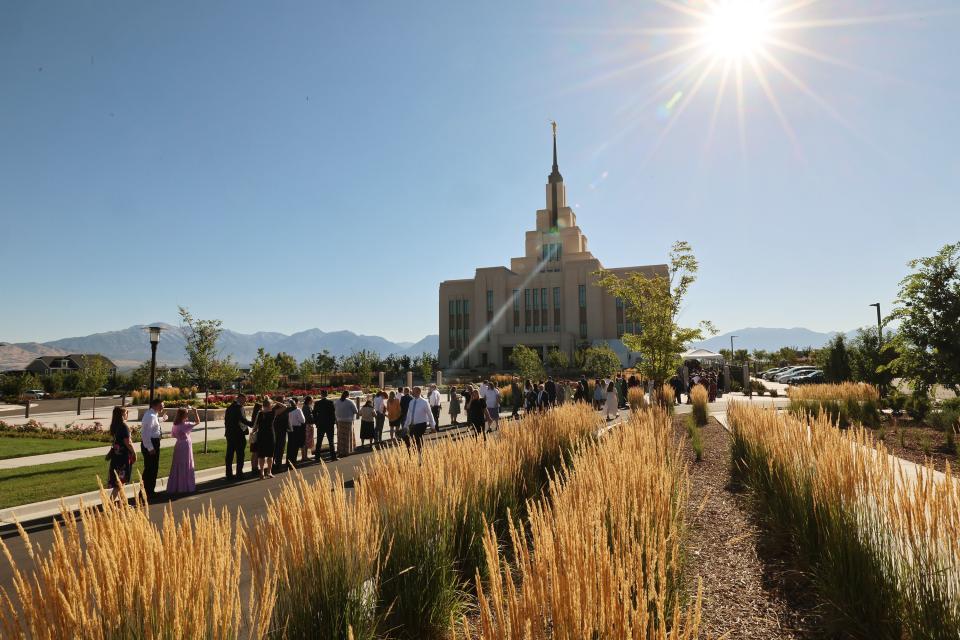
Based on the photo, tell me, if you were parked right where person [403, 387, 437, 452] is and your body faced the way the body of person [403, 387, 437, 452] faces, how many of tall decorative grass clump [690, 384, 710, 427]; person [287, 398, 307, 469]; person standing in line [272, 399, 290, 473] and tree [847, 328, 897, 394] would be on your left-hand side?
2

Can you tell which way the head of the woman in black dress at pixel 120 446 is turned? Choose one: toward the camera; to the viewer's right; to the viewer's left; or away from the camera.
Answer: to the viewer's right

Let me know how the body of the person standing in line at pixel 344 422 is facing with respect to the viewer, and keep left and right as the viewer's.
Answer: facing away from the viewer and to the right of the viewer

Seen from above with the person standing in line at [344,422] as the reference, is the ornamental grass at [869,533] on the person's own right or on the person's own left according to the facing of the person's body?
on the person's own right

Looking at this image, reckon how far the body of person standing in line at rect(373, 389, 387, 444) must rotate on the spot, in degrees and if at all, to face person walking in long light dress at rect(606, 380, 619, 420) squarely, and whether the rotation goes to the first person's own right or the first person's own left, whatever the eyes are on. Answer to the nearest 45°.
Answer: approximately 45° to the first person's own right

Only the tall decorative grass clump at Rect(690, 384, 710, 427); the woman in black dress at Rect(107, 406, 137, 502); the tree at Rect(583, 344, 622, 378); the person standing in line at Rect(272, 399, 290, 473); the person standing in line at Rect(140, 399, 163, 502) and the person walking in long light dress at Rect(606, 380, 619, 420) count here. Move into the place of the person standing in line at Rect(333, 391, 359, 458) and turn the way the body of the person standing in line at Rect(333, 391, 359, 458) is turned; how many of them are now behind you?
3

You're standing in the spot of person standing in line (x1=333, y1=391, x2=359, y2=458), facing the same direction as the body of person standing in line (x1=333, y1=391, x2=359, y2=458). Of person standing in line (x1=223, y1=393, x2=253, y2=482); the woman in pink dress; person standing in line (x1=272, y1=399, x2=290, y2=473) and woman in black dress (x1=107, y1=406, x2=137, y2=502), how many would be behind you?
4

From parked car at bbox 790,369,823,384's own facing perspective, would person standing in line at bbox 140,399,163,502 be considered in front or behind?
in front

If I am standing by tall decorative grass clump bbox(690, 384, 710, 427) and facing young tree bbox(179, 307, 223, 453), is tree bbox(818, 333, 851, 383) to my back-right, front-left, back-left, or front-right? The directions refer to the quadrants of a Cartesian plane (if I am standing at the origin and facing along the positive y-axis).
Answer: back-right

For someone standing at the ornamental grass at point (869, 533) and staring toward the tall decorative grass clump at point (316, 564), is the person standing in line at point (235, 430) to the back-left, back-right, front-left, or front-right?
front-right

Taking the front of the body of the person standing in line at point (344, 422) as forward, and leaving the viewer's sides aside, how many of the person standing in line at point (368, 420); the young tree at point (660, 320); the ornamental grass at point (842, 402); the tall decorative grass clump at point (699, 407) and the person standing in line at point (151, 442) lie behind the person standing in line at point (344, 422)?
1

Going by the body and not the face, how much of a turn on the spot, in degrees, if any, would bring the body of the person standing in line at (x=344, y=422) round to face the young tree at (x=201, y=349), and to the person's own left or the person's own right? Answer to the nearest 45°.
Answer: approximately 90° to the person's own left
